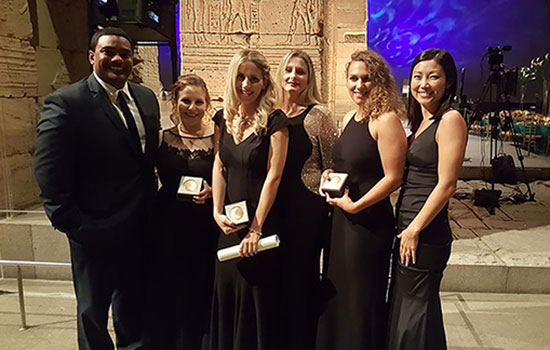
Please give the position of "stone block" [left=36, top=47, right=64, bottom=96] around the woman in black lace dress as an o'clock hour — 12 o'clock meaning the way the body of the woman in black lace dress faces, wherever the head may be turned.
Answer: The stone block is roughly at 5 o'clock from the woman in black lace dress.

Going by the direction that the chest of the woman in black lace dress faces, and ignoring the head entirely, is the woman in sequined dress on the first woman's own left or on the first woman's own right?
on the first woman's own left

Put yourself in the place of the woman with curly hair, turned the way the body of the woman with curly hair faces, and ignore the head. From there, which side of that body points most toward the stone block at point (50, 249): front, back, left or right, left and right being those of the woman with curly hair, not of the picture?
right

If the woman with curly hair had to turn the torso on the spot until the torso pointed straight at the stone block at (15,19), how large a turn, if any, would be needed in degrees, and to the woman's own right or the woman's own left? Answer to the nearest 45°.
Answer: approximately 90° to the woman's own right

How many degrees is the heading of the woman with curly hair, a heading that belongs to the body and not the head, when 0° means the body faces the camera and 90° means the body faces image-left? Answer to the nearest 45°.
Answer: approximately 45°
